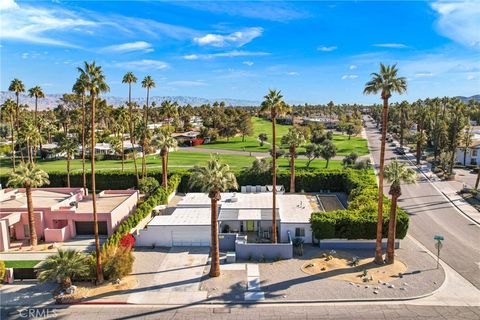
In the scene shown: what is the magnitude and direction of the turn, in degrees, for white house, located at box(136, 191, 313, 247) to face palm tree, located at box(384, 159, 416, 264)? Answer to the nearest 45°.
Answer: approximately 45° to its left

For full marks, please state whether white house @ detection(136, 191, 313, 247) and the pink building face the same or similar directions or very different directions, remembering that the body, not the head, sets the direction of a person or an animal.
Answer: same or similar directions

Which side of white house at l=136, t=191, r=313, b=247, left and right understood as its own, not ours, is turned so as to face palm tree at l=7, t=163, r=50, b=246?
right

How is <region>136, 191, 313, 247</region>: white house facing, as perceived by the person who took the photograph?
facing the viewer

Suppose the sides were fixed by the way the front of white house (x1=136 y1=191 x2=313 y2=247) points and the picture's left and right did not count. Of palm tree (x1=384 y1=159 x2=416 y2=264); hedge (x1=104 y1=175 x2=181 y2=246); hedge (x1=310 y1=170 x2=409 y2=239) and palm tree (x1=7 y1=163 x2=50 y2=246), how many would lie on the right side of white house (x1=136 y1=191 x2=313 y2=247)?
2

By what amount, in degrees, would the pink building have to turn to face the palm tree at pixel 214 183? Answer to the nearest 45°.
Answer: approximately 45° to its left

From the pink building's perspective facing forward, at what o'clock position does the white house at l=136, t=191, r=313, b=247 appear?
The white house is roughly at 10 o'clock from the pink building.

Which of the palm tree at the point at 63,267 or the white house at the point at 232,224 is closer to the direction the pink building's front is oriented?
the palm tree

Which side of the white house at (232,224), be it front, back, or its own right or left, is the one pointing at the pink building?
right

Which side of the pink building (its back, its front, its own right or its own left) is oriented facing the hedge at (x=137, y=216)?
left

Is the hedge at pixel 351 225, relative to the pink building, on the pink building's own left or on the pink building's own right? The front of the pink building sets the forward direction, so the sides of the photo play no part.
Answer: on the pink building's own left

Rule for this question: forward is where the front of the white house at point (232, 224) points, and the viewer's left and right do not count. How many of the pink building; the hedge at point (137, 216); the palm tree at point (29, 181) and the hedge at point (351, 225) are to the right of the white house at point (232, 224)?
3

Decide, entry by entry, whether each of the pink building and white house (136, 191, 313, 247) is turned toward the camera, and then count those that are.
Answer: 2

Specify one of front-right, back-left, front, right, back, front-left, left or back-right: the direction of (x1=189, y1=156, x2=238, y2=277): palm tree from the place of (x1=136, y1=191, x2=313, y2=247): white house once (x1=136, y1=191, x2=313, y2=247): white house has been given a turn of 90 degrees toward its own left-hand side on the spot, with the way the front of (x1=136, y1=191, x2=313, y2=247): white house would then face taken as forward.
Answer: right

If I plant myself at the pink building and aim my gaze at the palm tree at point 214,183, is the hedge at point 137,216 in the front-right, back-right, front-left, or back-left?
front-left

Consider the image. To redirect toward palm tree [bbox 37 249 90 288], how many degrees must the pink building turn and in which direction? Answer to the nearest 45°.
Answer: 0° — it already faces it

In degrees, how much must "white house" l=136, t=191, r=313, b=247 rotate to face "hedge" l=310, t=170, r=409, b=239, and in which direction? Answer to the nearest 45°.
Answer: approximately 90° to its left

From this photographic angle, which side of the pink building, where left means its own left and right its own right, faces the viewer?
front
